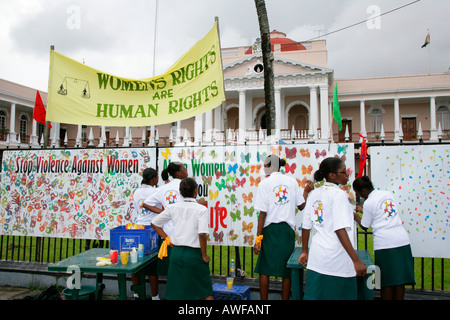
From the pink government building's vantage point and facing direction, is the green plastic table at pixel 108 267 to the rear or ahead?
ahead

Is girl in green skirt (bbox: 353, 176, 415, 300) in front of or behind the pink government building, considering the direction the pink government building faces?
in front

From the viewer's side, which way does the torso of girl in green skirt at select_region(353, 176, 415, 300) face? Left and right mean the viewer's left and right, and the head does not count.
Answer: facing away from the viewer and to the left of the viewer

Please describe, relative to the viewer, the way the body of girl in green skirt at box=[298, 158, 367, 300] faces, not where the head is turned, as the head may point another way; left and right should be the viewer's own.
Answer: facing away from the viewer and to the right of the viewer

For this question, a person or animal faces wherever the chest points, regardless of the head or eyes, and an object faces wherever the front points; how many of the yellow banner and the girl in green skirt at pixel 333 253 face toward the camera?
1

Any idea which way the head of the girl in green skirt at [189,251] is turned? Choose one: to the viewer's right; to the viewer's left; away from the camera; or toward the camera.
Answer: away from the camera

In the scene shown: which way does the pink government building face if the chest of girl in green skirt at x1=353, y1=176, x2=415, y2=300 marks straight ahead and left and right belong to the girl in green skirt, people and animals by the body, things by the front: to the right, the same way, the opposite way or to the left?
the opposite way

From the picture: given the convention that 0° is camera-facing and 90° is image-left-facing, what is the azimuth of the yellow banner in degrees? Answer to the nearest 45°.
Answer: approximately 0°
